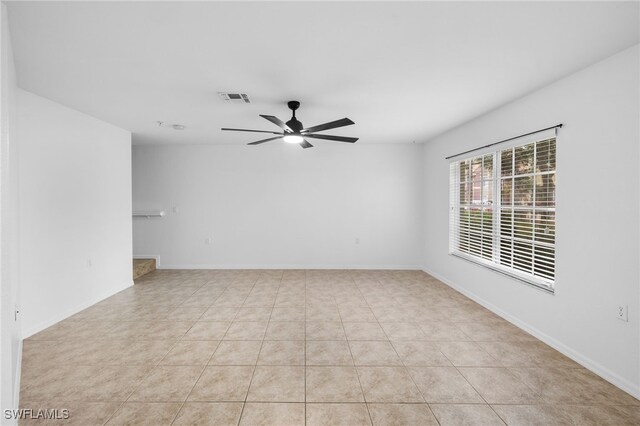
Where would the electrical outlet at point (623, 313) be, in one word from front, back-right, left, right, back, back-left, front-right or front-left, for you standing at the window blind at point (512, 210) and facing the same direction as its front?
left

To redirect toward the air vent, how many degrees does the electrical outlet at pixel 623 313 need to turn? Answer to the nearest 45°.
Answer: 0° — it already faces it

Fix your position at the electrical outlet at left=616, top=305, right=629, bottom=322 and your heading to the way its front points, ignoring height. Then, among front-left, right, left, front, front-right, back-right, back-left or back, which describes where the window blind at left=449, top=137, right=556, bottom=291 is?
right

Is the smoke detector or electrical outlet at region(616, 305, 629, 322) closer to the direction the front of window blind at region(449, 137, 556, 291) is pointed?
the smoke detector

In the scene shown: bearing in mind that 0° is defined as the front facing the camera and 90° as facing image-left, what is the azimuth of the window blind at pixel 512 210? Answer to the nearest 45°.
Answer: approximately 45°

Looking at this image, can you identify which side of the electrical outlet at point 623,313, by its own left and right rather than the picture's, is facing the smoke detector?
front

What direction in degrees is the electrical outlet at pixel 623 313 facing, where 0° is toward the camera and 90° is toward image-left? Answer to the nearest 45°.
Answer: approximately 45°

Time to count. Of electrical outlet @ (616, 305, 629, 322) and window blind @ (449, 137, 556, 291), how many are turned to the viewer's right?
0

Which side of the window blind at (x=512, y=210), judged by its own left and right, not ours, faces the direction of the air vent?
front
